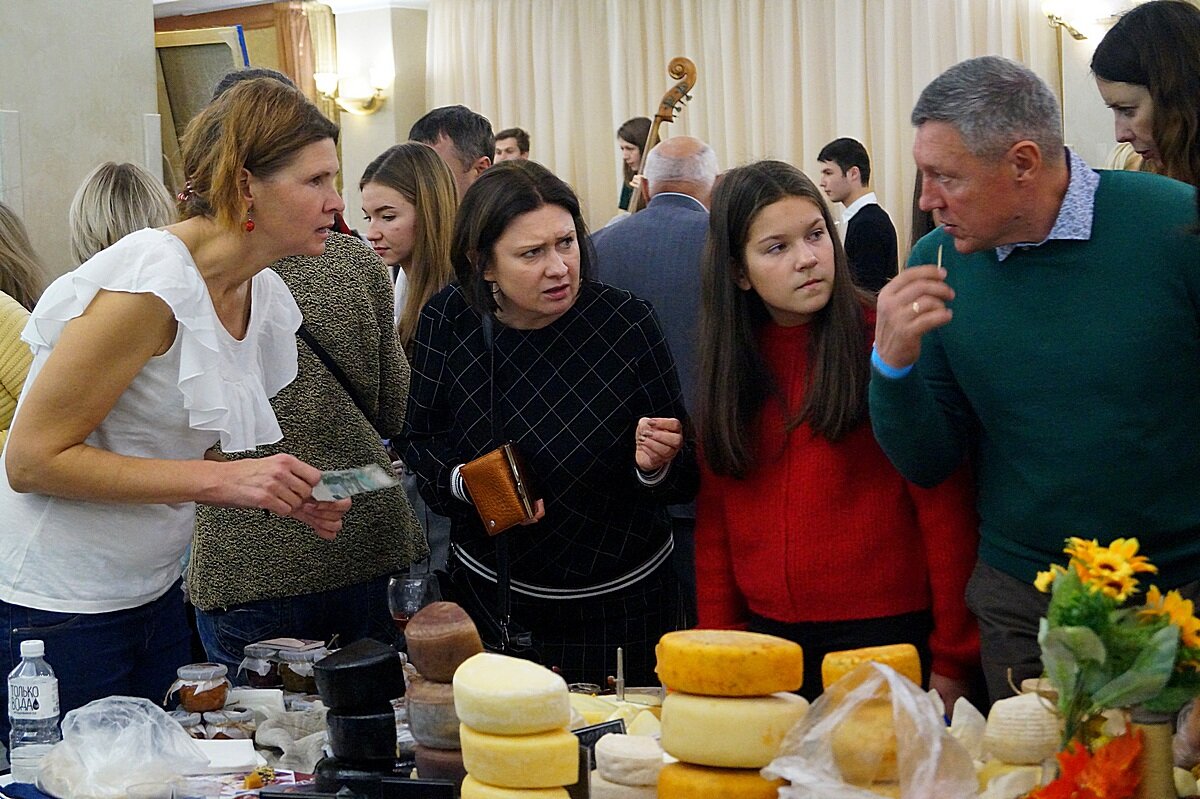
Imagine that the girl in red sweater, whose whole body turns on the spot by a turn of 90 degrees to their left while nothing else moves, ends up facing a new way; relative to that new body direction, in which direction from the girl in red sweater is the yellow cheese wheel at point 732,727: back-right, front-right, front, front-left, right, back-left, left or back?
right

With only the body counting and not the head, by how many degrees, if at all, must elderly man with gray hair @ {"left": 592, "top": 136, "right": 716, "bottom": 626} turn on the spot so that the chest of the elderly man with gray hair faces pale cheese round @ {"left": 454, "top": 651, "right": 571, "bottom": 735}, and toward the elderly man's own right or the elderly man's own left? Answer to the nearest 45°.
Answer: approximately 180°

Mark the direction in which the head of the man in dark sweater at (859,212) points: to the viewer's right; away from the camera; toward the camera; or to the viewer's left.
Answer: to the viewer's left

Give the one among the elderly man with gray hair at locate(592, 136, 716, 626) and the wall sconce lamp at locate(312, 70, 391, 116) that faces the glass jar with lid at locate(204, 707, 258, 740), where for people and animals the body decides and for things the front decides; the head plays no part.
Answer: the wall sconce lamp

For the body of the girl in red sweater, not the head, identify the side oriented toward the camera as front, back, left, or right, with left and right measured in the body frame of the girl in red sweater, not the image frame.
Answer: front

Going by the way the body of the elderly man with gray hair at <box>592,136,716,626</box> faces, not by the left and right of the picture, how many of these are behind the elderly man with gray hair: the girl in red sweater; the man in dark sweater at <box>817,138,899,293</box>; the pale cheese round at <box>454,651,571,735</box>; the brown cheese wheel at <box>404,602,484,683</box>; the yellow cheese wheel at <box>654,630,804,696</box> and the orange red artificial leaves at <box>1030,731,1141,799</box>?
5

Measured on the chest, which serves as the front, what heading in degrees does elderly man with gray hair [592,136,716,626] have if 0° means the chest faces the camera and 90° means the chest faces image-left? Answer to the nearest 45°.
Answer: approximately 180°

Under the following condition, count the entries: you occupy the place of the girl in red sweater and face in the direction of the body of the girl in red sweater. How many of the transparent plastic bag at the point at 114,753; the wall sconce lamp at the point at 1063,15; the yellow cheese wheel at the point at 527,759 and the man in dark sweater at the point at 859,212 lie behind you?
2

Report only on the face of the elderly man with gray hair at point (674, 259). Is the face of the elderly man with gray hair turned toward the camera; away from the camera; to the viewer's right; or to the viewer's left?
away from the camera

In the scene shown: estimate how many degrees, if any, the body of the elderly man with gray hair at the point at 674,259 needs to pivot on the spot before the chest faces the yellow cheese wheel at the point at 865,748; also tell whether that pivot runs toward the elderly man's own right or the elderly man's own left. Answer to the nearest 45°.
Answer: approximately 180°

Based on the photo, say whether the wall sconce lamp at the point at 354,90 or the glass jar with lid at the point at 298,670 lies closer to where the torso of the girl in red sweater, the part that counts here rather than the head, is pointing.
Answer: the glass jar with lid
